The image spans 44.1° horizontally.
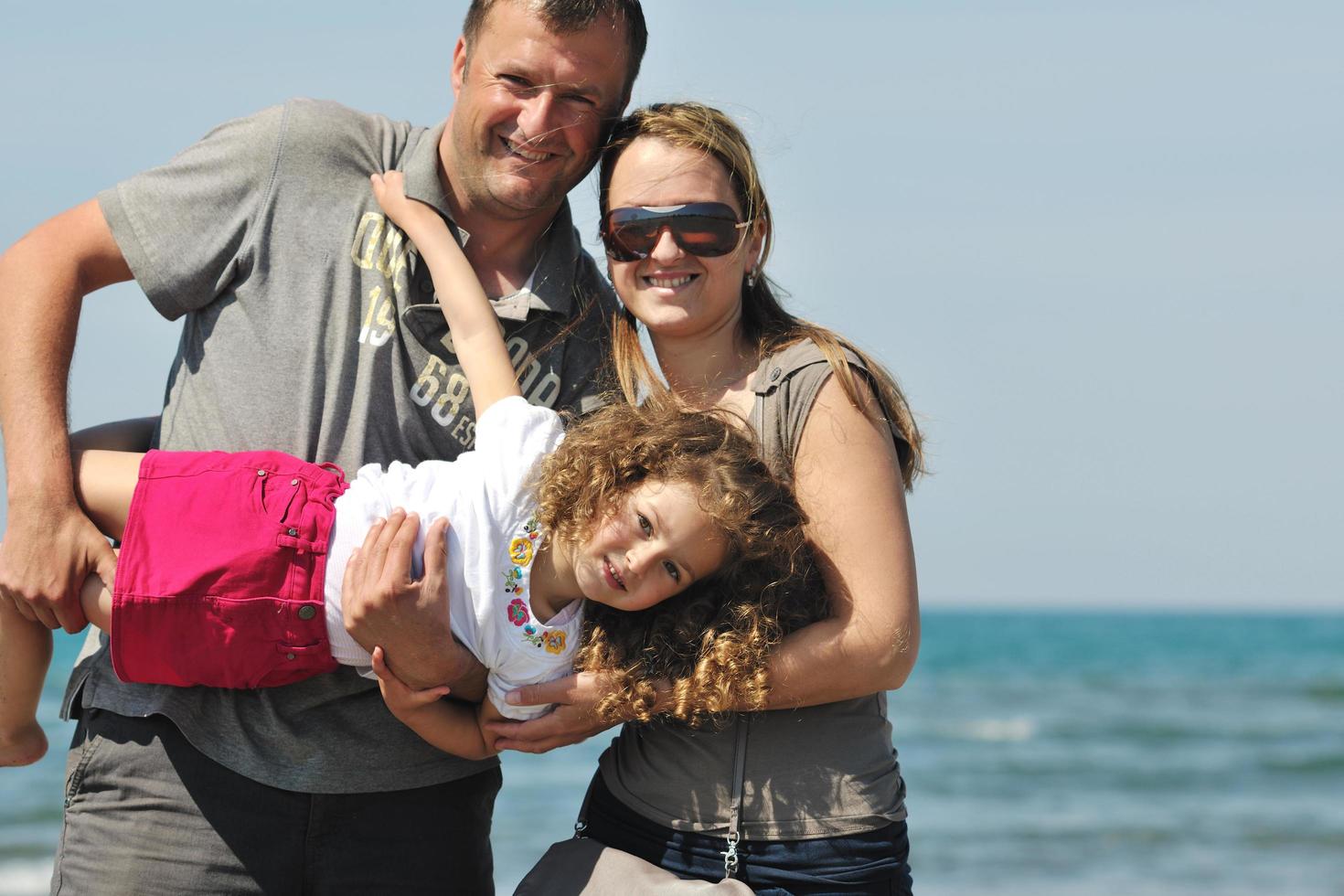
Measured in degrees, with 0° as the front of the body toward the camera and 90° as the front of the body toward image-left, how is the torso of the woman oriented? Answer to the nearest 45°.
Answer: approximately 45°

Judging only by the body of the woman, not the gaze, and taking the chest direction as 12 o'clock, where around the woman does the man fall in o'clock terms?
The man is roughly at 2 o'clock from the woman.
